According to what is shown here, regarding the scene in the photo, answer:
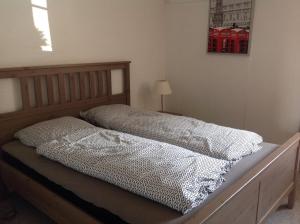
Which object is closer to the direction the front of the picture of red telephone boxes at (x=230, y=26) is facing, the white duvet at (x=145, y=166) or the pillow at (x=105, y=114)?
the white duvet

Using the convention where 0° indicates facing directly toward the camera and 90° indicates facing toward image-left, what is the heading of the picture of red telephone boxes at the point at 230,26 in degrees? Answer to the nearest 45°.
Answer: approximately 0°

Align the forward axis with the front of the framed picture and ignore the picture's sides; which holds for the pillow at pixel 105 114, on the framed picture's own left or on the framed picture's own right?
on the framed picture's own right

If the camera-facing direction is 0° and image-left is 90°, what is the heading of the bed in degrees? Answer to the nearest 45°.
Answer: approximately 315°

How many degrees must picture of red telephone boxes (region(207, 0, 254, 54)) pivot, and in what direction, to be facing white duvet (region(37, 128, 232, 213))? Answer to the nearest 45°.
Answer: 0° — it already faces it

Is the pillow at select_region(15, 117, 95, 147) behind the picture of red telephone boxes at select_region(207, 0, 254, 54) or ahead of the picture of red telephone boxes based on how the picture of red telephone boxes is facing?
ahead

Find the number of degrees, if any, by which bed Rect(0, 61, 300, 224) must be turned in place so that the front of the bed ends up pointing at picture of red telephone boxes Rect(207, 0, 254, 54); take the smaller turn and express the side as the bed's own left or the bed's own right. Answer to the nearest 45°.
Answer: approximately 90° to the bed's own left

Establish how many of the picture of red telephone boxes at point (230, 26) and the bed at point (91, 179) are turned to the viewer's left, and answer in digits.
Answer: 0
